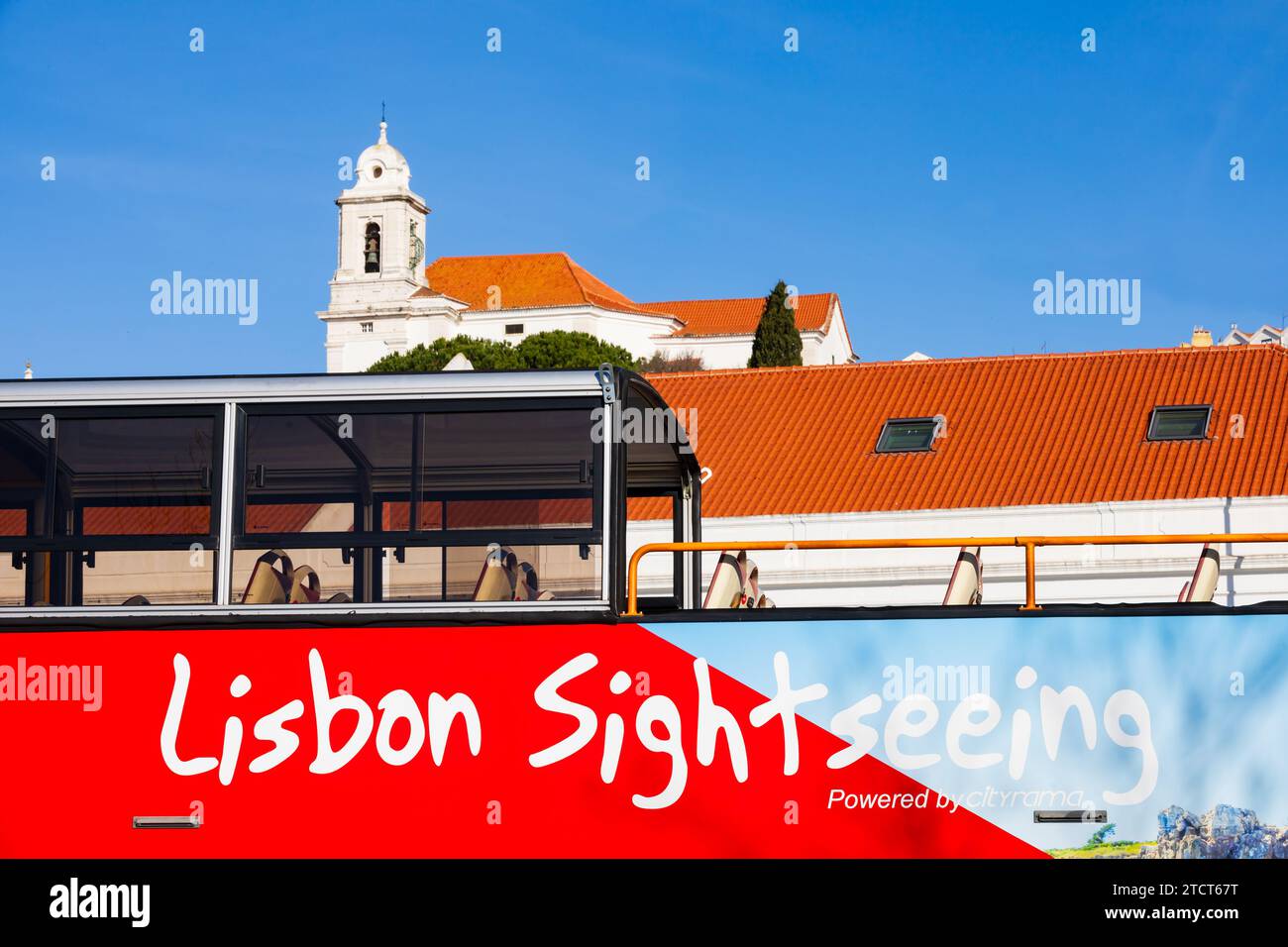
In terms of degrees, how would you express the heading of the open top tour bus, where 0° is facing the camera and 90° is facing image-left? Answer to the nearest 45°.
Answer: approximately 90°

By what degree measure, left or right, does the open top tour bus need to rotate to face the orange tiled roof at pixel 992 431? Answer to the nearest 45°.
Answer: approximately 90° to its right
